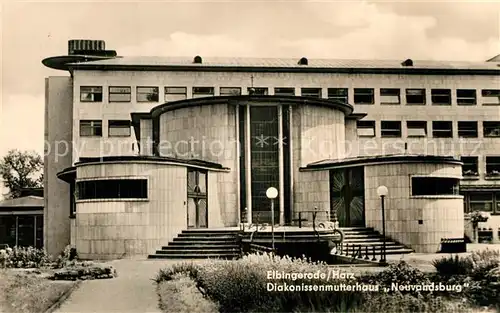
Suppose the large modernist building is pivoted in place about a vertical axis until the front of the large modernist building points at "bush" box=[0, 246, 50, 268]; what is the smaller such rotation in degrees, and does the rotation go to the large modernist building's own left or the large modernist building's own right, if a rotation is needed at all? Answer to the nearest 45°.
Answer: approximately 45° to the large modernist building's own right

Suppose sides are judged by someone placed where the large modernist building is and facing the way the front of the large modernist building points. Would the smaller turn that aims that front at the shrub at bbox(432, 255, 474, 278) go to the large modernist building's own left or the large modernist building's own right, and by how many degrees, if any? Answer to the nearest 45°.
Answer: approximately 45° to the large modernist building's own left

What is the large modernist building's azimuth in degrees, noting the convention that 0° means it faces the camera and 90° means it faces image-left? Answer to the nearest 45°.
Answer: approximately 0°
